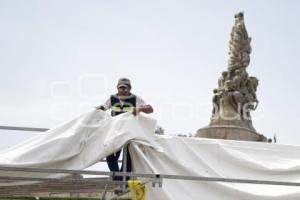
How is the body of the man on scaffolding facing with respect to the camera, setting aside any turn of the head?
toward the camera

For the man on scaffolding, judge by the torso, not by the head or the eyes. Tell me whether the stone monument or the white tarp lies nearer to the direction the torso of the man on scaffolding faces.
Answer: the white tarp

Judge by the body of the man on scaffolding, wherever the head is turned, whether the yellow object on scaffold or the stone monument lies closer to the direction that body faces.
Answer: the yellow object on scaffold

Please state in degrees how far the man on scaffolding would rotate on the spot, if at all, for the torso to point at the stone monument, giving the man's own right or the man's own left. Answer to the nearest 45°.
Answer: approximately 180°

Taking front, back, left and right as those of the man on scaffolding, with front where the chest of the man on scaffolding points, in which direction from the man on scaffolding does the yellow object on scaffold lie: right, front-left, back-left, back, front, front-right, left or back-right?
front
